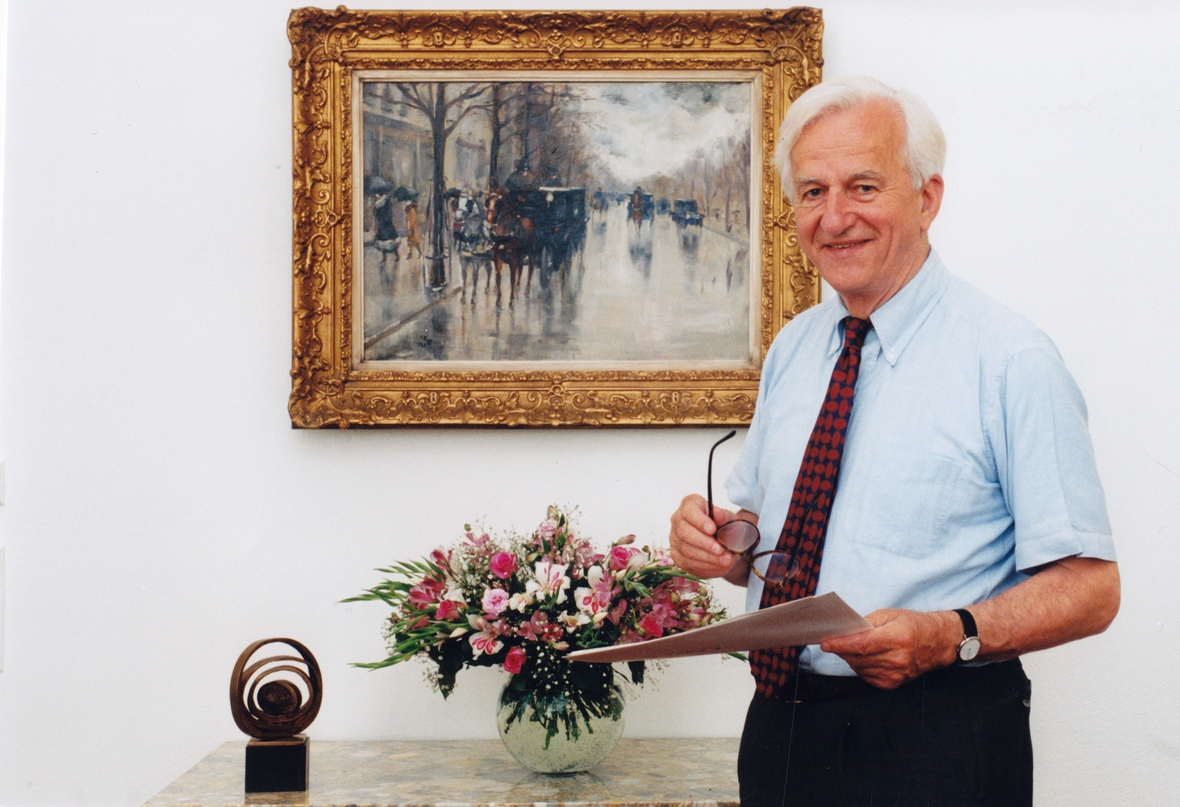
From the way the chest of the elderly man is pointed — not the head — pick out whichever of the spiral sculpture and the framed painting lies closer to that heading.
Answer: the spiral sculpture

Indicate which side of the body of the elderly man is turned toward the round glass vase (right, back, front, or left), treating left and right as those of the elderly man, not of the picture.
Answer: right

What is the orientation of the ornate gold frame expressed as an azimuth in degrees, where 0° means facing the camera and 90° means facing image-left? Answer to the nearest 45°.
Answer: approximately 0°
